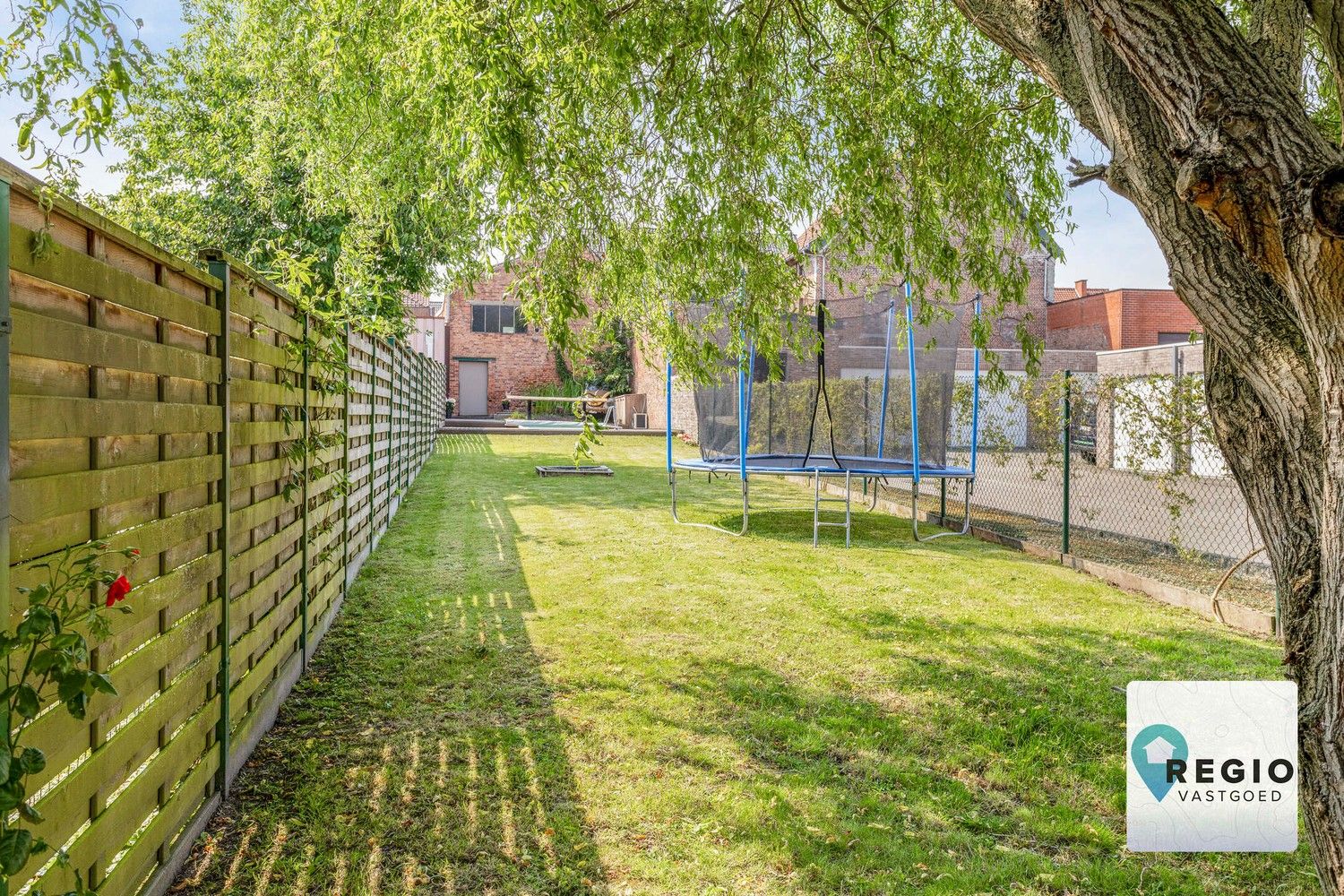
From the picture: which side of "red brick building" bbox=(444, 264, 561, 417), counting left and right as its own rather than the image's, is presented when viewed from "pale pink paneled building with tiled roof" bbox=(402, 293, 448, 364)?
right

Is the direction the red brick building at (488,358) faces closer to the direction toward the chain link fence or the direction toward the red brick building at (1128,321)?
the chain link fence

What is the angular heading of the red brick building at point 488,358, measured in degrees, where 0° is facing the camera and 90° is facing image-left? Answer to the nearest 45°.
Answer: approximately 0°

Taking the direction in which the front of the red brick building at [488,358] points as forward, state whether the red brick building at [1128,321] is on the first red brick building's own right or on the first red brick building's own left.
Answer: on the first red brick building's own left

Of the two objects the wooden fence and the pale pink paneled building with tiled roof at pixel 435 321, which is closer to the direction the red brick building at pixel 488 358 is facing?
the wooden fence

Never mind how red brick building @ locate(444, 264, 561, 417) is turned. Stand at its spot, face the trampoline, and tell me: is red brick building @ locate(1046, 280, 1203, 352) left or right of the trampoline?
left

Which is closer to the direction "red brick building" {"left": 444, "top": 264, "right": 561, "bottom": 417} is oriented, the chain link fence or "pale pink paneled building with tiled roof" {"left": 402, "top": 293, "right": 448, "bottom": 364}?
the chain link fence

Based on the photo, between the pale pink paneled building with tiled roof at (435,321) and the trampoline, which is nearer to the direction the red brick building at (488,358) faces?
the trampoline

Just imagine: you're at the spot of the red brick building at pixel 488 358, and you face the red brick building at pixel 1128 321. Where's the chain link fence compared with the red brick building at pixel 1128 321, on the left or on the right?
right

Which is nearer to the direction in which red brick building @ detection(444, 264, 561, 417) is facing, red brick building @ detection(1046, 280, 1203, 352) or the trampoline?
the trampoline
